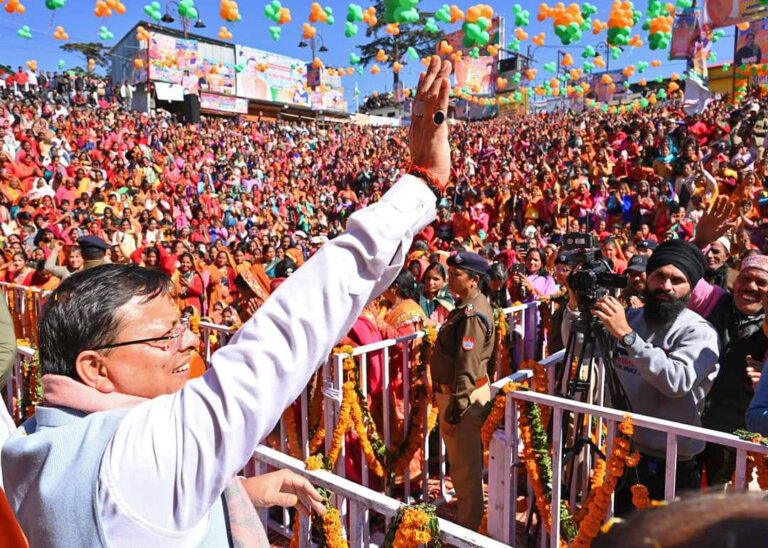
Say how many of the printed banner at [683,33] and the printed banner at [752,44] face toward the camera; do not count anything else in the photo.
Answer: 2

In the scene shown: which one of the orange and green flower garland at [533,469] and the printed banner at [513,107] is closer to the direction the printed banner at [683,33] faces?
the orange and green flower garland

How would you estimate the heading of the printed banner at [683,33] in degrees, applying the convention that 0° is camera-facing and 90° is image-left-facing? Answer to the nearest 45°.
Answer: approximately 0°

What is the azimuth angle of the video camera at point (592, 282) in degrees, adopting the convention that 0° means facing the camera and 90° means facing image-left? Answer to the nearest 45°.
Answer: approximately 45°

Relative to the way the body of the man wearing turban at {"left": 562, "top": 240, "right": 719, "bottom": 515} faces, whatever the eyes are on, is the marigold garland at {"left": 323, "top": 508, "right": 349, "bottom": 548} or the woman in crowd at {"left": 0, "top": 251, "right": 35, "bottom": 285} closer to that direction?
the marigold garland

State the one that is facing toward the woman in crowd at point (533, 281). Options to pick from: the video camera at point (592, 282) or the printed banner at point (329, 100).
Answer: the printed banner

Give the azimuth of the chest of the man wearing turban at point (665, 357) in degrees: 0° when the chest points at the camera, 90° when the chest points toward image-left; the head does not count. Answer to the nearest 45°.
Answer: approximately 45°

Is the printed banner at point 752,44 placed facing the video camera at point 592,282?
yes

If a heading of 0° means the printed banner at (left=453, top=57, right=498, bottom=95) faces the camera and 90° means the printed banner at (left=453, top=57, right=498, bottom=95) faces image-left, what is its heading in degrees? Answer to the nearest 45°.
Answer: approximately 0°

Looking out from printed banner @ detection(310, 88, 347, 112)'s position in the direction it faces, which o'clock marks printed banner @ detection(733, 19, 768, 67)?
printed banner @ detection(733, 19, 768, 67) is roughly at 11 o'clock from printed banner @ detection(310, 88, 347, 112).

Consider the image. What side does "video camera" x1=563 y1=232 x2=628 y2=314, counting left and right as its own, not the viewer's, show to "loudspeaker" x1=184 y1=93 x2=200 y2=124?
right
